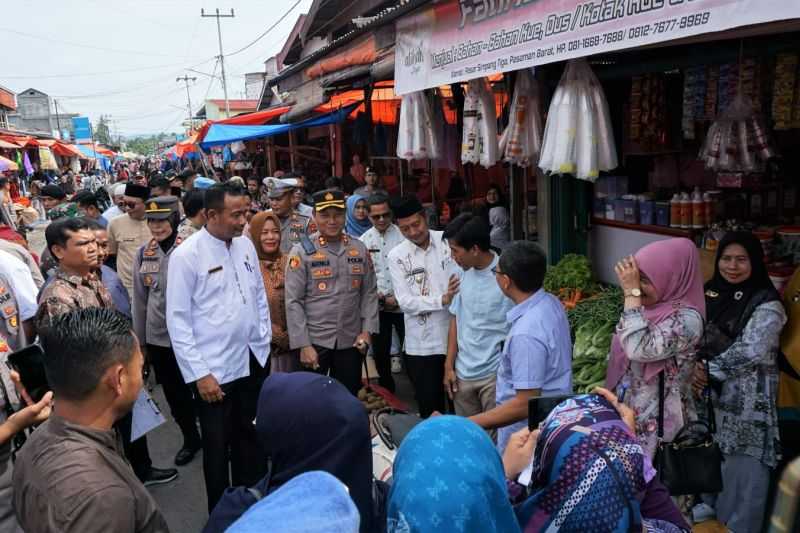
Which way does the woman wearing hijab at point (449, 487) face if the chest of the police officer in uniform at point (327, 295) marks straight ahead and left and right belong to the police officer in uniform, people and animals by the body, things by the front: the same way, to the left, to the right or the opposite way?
the opposite way

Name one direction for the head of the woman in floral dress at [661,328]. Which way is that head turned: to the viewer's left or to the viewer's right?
to the viewer's left

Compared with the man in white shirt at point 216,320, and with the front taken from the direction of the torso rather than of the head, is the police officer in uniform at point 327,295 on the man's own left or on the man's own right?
on the man's own left

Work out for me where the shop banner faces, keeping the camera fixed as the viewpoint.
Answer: facing the viewer and to the left of the viewer

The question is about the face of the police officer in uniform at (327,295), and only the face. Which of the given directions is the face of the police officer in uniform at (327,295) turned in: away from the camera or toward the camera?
toward the camera

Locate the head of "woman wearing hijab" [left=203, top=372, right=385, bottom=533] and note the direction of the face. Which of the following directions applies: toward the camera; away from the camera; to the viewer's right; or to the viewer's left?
away from the camera

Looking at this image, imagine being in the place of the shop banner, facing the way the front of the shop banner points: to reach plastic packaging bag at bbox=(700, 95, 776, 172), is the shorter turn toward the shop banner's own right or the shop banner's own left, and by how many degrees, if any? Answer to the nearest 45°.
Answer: approximately 180°

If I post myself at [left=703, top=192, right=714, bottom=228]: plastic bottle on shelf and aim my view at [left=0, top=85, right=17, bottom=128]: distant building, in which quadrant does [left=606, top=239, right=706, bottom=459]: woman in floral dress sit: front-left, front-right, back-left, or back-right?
back-left

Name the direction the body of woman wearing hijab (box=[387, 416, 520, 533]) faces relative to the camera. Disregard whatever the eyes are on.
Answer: away from the camera

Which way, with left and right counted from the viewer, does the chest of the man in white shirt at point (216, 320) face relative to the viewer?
facing the viewer and to the right of the viewer

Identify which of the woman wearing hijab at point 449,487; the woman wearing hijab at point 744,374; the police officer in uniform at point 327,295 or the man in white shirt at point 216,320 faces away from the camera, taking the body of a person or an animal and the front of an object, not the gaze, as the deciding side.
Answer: the woman wearing hijab at point 449,487

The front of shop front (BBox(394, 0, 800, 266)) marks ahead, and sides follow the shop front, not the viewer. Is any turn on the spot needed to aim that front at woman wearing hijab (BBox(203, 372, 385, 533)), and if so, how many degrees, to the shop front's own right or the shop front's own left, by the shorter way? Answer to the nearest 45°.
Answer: approximately 45° to the shop front's own left

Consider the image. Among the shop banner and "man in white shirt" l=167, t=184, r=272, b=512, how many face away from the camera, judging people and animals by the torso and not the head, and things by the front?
0

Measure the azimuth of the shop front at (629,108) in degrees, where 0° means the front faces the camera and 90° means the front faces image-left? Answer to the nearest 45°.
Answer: approximately 45°

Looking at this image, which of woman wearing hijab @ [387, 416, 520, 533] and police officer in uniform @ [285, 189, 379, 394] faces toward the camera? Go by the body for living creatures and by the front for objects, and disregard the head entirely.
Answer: the police officer in uniform

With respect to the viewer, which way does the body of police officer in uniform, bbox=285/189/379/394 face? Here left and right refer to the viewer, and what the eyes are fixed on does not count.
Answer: facing the viewer

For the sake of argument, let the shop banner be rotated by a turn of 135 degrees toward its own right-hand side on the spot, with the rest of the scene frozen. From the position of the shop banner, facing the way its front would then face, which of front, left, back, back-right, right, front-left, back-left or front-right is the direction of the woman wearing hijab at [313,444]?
back

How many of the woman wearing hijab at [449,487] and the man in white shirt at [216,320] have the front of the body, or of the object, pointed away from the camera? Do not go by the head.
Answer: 1

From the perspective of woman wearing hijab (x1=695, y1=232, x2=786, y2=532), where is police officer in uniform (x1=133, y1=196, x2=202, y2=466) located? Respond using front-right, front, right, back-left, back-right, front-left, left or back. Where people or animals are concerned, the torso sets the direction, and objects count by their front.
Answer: front-right
